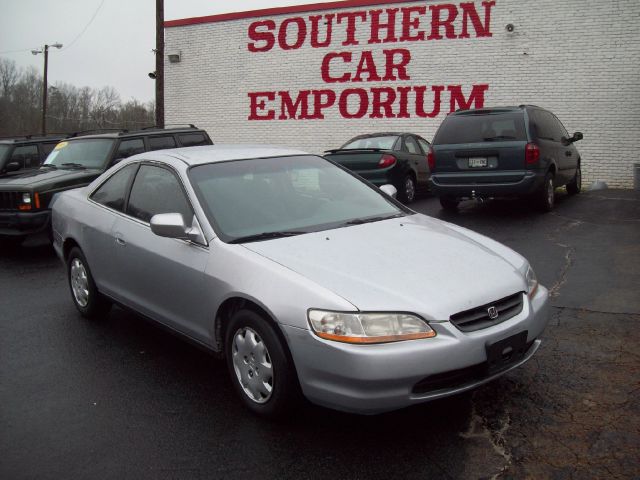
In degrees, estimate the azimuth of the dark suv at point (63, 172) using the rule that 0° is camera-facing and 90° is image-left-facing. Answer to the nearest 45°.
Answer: approximately 45°

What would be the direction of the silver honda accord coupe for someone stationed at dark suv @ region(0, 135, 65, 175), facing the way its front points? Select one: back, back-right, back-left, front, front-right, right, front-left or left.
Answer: front-left

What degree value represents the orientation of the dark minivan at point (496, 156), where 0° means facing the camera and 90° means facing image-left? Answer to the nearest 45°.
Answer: approximately 225°

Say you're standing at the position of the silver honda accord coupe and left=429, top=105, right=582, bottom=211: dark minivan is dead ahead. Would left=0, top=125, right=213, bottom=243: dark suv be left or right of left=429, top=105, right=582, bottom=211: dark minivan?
left

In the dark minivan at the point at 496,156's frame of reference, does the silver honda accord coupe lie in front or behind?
behind

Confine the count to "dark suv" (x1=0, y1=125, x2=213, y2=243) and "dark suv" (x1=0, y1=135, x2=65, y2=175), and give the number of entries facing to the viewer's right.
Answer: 0

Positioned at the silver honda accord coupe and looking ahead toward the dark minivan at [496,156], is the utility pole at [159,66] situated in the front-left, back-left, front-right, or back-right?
front-left

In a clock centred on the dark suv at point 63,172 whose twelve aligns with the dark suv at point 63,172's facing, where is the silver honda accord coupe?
The silver honda accord coupe is roughly at 10 o'clock from the dark suv.

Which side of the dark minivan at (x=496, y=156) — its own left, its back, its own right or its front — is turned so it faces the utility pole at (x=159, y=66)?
left

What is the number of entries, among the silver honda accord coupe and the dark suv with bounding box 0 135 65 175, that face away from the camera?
0

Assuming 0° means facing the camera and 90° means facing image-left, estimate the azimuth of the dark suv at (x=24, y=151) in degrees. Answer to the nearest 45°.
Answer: approximately 45°

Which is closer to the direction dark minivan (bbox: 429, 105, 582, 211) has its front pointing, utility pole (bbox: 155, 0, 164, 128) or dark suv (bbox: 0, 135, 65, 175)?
the utility pole

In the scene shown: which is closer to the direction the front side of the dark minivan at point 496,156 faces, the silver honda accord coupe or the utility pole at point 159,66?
the utility pole

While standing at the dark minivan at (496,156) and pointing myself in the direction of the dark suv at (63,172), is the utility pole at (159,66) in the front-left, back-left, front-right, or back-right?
front-right
